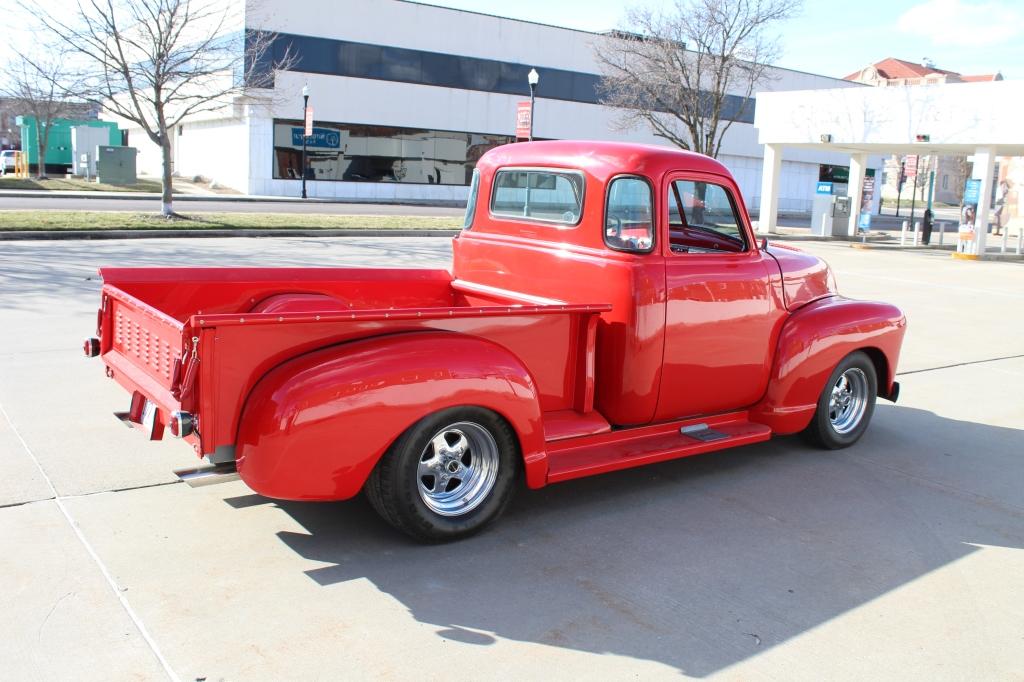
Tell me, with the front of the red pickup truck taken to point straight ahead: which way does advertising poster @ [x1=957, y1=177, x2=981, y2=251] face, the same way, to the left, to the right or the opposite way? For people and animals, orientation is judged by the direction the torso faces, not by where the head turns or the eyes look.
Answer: the opposite way

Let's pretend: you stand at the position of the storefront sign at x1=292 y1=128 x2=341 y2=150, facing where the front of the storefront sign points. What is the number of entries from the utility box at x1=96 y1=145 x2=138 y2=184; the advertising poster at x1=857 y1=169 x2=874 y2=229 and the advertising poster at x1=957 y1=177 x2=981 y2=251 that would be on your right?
1

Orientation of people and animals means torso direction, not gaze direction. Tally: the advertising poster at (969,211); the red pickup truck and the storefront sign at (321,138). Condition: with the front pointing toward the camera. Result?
2

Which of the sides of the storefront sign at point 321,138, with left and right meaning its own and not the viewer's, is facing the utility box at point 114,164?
right

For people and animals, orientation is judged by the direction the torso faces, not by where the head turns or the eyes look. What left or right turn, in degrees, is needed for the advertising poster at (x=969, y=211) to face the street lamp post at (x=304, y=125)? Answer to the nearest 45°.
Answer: approximately 90° to its right

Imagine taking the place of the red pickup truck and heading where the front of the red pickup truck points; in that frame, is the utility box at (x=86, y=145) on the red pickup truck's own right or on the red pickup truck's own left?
on the red pickup truck's own left

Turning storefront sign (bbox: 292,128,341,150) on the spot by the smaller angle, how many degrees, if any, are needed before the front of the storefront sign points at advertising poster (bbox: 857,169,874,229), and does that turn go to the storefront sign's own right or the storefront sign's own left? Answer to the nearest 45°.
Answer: approximately 45° to the storefront sign's own left

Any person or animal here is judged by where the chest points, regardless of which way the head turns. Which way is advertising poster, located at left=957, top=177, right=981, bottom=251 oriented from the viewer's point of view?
toward the camera

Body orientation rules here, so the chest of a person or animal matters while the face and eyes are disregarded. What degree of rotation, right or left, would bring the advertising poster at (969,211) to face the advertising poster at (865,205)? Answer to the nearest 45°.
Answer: approximately 135° to its right

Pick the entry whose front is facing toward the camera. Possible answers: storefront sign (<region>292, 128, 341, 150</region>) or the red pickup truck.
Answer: the storefront sign

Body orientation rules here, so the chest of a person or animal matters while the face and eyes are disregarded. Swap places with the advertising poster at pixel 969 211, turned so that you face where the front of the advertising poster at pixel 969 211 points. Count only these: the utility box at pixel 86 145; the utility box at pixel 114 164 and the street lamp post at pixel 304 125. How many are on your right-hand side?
3

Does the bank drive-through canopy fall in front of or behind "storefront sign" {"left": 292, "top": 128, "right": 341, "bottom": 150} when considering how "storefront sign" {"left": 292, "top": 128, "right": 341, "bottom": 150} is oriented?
in front

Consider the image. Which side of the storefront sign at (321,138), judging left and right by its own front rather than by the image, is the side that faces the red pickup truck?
front

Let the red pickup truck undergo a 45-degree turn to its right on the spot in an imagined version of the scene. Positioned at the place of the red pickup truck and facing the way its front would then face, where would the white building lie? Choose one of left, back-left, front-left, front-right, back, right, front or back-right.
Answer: left

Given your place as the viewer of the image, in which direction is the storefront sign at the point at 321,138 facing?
facing the viewer

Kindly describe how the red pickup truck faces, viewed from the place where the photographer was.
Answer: facing away from the viewer and to the right of the viewer

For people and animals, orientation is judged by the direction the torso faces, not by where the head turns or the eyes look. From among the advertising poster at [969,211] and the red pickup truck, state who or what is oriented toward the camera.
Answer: the advertising poster

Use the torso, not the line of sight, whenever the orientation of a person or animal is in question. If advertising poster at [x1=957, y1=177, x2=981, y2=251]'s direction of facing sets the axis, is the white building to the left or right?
on its right

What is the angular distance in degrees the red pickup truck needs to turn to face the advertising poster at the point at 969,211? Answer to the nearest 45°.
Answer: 0° — it already faces it

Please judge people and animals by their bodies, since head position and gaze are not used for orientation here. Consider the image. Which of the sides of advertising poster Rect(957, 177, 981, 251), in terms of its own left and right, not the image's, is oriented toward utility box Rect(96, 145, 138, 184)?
right
